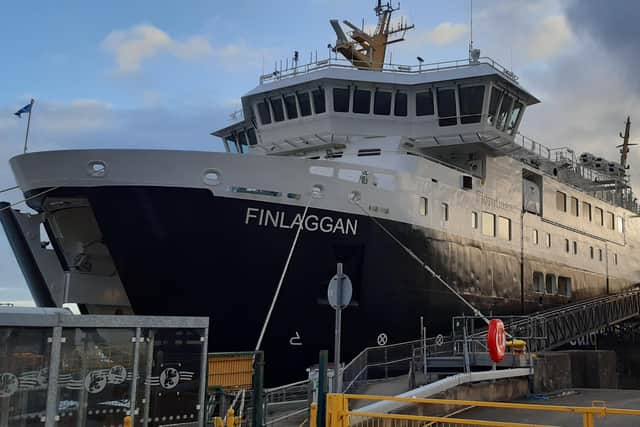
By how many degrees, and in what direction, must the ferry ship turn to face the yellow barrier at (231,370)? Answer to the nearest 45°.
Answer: approximately 45° to its left

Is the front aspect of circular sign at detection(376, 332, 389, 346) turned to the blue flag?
no

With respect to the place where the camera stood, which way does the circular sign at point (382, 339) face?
facing the viewer

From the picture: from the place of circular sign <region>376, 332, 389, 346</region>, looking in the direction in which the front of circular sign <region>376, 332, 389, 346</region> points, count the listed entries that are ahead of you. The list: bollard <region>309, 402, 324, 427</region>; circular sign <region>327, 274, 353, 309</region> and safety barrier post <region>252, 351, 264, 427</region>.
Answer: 3

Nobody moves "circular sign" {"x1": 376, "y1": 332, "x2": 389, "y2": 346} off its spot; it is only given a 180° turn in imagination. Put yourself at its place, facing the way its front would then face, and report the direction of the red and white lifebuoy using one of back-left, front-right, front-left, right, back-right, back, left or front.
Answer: back-right

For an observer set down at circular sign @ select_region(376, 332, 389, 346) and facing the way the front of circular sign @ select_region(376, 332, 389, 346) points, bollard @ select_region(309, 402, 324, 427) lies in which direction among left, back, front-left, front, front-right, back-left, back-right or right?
front

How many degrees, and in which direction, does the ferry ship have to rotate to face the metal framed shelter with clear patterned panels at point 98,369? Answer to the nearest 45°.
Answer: approximately 45° to its left

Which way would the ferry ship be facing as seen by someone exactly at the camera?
facing the viewer and to the left of the viewer

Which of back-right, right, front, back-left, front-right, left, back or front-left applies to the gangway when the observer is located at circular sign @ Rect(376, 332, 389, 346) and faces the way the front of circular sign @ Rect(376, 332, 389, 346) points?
back-left

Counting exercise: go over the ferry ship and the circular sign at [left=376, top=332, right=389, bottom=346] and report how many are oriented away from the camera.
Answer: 0
